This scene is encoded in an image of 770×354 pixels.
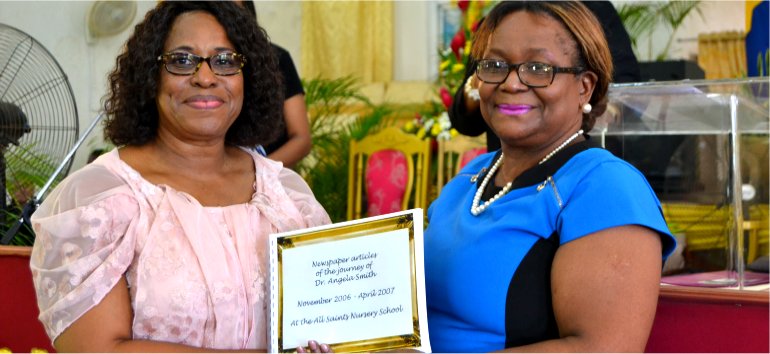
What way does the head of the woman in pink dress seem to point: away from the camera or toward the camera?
toward the camera

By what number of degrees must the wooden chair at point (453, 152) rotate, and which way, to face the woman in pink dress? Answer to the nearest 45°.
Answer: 0° — it already faces them

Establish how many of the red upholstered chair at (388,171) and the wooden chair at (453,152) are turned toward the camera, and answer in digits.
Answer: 2

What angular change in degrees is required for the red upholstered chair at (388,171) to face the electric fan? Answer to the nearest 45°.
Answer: approximately 45° to its right

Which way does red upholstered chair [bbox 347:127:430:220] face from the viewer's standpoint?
toward the camera

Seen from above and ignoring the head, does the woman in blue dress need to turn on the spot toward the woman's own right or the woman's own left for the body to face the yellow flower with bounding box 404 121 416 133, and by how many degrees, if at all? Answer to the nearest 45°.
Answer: approximately 135° to the woman's own right

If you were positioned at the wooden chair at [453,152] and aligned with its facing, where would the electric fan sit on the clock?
The electric fan is roughly at 1 o'clock from the wooden chair.

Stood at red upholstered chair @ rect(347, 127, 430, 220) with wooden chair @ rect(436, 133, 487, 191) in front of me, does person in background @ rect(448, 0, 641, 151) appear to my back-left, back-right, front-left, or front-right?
front-right

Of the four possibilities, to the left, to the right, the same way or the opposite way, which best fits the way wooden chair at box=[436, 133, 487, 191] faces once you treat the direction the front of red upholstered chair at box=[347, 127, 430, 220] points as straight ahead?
the same way

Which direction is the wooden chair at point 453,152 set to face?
toward the camera

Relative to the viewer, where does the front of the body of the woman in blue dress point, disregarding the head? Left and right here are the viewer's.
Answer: facing the viewer and to the left of the viewer

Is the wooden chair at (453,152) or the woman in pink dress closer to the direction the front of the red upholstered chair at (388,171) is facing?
the woman in pink dress

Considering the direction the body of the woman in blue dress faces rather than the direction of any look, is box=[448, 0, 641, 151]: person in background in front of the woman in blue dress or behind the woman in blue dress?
behind

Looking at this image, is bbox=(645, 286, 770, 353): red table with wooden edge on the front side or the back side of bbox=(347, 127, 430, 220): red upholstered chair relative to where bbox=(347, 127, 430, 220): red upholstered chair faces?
on the front side

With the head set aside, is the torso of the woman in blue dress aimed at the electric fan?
no

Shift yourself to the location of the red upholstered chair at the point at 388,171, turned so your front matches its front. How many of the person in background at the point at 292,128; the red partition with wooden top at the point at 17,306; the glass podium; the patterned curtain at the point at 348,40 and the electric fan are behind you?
1
